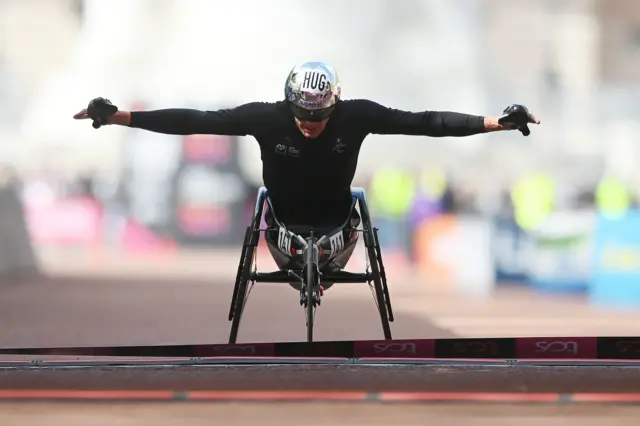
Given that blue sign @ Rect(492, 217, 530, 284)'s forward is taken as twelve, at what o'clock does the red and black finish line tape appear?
The red and black finish line tape is roughly at 12 o'clock from the blue sign.

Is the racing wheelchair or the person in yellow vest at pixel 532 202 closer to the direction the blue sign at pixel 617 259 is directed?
the racing wheelchair

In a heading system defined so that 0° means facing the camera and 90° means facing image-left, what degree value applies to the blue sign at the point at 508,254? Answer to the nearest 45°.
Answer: approximately 0°

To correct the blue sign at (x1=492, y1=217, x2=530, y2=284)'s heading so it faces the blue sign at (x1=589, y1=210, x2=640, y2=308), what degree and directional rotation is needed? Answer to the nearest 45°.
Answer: approximately 45° to its left

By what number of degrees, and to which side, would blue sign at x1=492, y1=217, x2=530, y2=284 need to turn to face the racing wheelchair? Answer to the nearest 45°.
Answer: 0° — it already faces it

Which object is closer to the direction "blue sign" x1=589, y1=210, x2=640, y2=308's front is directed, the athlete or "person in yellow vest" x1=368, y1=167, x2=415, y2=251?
the athlete
